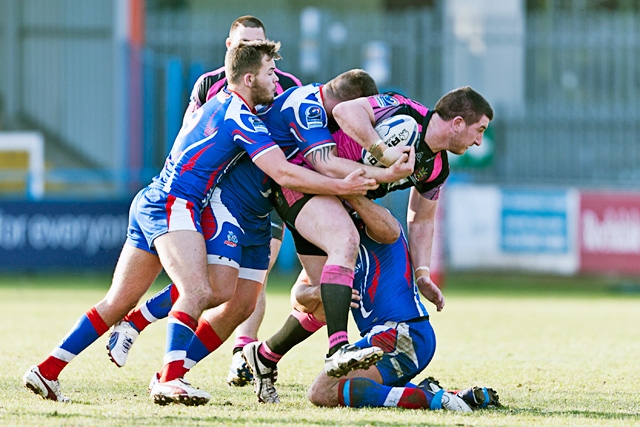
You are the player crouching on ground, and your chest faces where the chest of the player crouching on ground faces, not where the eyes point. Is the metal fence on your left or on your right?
on your right

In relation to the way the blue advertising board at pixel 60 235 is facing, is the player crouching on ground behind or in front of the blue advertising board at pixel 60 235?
in front

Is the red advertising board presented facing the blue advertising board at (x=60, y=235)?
no

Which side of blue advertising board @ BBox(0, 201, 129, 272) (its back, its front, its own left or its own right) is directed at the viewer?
front

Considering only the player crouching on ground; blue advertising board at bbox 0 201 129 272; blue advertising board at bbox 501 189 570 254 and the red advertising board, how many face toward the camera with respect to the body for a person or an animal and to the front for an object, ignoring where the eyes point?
3

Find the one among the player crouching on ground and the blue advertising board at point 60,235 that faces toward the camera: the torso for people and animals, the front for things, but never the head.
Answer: the blue advertising board

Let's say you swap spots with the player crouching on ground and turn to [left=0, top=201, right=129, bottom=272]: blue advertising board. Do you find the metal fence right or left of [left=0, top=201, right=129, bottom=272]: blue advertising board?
right

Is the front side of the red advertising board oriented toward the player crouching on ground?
yes

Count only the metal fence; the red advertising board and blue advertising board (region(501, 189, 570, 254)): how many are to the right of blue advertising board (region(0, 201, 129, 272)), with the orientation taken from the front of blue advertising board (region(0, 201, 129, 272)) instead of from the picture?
0

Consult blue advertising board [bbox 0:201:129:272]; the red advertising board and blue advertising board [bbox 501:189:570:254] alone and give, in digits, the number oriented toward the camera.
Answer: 3

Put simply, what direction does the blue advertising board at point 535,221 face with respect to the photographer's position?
facing the viewer

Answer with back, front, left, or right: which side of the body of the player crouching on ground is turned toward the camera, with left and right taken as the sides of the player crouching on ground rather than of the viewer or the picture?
left

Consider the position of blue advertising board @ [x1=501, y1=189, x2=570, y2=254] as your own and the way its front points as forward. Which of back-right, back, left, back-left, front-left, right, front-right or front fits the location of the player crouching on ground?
front

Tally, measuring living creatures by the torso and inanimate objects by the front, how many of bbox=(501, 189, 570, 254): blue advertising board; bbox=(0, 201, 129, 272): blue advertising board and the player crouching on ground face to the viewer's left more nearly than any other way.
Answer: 1

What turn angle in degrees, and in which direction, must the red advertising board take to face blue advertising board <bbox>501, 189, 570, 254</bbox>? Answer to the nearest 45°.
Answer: approximately 90° to its right
